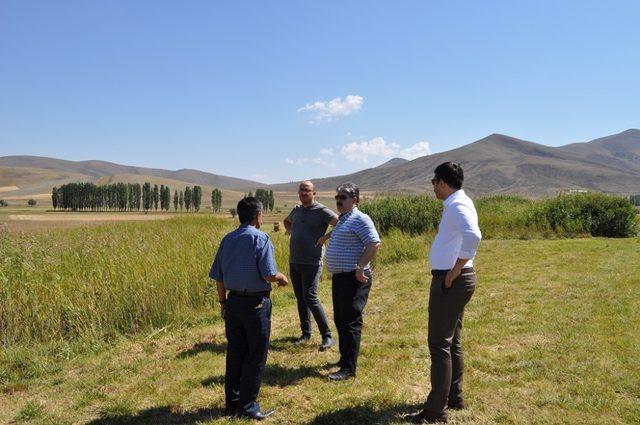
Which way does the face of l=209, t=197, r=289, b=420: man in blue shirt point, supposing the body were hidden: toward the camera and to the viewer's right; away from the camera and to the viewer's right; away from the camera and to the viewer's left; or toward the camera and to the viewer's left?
away from the camera and to the viewer's right

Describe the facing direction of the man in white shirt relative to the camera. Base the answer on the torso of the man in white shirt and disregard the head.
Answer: to the viewer's left

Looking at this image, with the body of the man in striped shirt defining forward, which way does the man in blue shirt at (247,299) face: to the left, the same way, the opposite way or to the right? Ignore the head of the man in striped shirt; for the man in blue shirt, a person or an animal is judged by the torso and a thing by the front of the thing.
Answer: the opposite way

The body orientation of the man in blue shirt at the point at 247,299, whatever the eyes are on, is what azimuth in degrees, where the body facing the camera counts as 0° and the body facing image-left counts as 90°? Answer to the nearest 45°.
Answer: approximately 225°

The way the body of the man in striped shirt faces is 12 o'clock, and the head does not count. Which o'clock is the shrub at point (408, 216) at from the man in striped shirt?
The shrub is roughly at 5 o'clock from the man in striped shirt.

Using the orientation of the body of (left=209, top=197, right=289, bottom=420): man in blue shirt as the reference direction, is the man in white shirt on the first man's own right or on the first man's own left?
on the first man's own right

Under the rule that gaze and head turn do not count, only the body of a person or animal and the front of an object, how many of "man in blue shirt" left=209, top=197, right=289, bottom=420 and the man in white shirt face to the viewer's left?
1

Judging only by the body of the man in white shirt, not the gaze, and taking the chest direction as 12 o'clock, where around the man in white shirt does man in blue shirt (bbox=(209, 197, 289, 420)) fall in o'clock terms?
The man in blue shirt is roughly at 12 o'clock from the man in white shirt.

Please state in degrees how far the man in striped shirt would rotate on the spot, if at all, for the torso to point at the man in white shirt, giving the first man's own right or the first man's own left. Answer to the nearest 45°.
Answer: approximately 90° to the first man's own left

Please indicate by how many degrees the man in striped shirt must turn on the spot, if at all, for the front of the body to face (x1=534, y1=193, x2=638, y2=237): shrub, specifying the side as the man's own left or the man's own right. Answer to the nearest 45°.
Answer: approximately 180°

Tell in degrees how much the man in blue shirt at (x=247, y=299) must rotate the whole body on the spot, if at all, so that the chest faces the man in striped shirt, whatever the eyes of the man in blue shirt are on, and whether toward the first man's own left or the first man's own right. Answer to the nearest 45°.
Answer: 0° — they already face them
